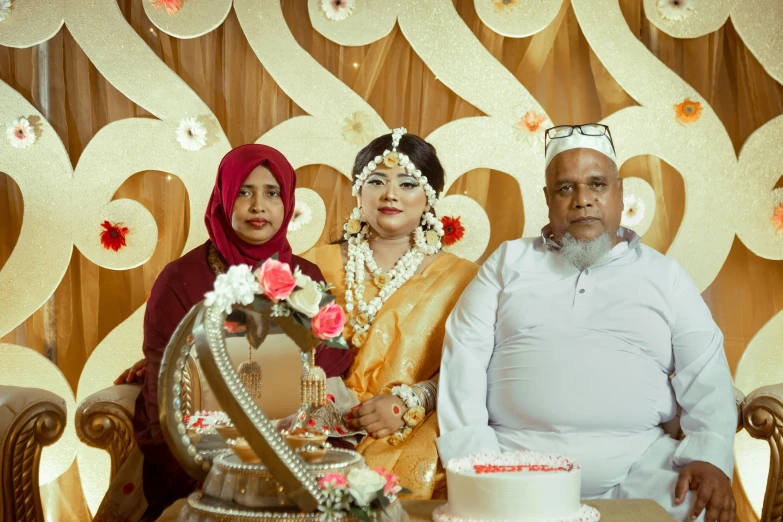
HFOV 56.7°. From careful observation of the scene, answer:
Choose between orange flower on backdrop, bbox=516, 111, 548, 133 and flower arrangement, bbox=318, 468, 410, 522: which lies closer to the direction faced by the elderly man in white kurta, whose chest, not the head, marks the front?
the flower arrangement

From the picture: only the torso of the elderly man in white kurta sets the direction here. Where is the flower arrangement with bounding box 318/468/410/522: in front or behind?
in front

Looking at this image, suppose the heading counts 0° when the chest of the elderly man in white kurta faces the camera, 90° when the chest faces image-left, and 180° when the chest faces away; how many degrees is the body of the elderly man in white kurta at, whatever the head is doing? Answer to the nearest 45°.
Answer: approximately 0°

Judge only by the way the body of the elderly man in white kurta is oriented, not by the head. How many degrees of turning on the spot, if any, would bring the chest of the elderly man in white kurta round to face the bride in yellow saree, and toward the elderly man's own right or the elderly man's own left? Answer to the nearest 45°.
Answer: approximately 90° to the elderly man's own right

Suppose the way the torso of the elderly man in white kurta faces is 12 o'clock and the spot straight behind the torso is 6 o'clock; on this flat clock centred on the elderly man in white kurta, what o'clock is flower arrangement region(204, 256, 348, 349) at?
The flower arrangement is roughly at 1 o'clock from the elderly man in white kurta.

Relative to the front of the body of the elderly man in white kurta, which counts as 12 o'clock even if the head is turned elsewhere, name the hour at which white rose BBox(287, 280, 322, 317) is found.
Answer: The white rose is roughly at 1 o'clock from the elderly man in white kurta.

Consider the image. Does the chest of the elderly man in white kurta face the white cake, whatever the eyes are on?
yes

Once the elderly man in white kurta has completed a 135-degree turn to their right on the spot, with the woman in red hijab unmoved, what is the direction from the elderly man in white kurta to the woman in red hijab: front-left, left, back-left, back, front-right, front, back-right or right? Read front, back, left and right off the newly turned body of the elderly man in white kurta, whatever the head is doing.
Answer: front-left

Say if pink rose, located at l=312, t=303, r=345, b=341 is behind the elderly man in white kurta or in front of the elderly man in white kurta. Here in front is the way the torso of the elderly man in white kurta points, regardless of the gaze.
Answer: in front
